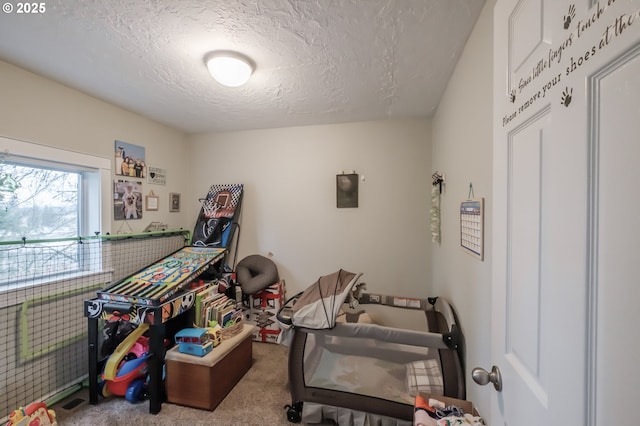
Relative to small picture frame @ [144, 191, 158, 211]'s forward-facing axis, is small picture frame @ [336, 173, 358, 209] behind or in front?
in front

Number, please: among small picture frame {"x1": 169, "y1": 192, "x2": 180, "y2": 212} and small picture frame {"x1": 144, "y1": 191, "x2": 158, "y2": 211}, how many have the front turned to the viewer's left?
0

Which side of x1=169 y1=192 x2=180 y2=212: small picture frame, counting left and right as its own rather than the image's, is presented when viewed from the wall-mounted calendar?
front

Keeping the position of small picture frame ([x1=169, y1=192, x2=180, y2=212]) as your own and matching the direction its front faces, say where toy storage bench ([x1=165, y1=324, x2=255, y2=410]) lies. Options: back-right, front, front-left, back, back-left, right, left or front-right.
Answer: front-right

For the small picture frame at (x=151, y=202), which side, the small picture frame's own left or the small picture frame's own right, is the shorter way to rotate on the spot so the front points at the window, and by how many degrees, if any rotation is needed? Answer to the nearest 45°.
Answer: approximately 90° to the small picture frame's own right

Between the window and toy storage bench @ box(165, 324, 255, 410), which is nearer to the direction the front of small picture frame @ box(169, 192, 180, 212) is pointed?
the toy storage bench

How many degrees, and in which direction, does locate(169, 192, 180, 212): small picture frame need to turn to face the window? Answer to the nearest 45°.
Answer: approximately 90° to its right

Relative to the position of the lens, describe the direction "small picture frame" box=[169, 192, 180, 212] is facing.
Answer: facing the viewer and to the right of the viewer

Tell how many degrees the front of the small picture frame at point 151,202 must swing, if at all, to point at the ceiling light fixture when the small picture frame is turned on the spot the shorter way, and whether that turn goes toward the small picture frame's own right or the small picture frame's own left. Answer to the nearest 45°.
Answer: approximately 45° to the small picture frame's own right

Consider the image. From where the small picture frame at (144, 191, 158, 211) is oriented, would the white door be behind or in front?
in front

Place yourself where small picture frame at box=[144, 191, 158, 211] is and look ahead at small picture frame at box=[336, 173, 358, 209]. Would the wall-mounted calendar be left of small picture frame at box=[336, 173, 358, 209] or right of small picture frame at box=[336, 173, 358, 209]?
right
